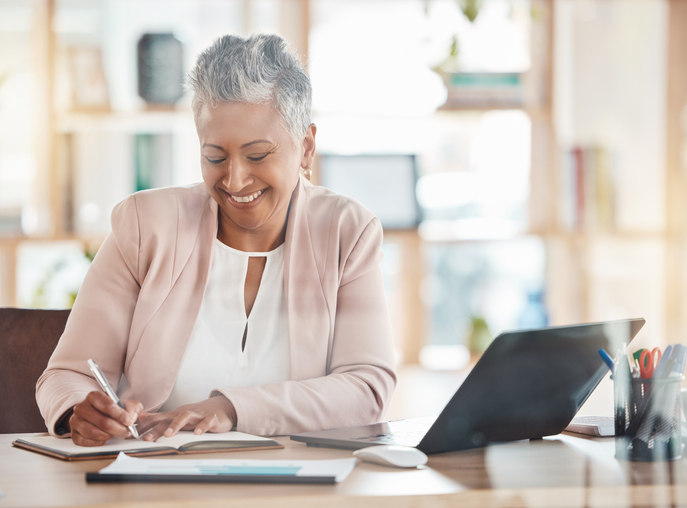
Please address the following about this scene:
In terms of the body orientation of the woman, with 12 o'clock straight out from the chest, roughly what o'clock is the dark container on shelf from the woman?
The dark container on shelf is roughly at 6 o'clock from the woman.

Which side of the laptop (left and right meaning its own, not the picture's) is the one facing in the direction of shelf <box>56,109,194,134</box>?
front

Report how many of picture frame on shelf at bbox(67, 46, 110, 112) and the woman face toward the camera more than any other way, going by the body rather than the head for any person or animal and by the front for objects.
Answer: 2

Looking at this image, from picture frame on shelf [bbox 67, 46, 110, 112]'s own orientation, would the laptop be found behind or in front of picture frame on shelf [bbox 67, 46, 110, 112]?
in front

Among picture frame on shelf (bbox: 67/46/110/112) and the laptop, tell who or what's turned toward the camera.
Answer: the picture frame on shelf

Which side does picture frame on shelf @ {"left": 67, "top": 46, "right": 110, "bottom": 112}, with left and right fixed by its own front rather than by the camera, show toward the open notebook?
front

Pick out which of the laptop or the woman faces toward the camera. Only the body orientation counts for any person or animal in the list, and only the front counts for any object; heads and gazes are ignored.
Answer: the woman

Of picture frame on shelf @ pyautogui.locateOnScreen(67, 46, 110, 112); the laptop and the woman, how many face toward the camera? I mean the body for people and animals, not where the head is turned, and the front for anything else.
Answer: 2

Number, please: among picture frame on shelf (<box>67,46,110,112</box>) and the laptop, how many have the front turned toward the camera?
1

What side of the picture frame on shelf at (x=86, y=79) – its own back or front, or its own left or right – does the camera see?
front

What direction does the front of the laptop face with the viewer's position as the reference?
facing away from the viewer and to the left of the viewer

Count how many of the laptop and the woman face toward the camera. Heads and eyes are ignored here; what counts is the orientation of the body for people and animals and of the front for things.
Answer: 1

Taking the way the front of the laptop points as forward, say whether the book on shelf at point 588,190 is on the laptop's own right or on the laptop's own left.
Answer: on the laptop's own right

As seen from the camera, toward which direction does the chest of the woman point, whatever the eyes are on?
toward the camera
